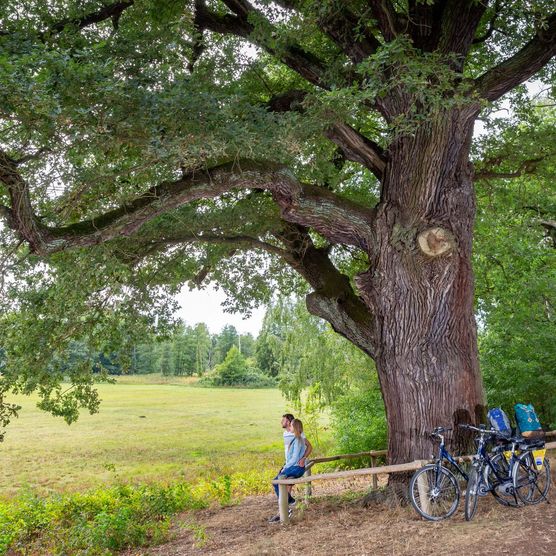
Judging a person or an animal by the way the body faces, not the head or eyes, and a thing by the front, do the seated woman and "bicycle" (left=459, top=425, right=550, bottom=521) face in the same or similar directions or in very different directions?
same or similar directions

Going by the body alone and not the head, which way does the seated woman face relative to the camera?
to the viewer's left

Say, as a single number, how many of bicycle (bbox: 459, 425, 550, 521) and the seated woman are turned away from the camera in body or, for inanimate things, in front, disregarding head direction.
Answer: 0

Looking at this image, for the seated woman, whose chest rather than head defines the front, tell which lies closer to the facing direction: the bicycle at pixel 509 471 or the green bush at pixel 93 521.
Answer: the green bush

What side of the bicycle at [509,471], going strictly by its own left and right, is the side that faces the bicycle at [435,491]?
front

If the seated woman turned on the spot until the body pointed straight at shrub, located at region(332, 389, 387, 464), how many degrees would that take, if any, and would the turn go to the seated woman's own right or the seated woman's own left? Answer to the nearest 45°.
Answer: approximately 90° to the seated woman's own right

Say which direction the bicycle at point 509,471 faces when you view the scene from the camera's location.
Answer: facing the viewer and to the left of the viewer

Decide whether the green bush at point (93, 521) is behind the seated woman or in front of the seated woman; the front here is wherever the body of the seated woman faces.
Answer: in front

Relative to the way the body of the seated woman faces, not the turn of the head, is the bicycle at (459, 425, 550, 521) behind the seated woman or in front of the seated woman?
behind
